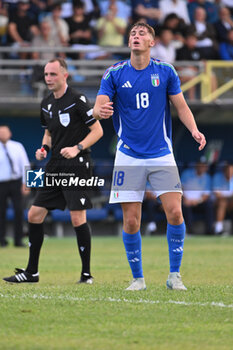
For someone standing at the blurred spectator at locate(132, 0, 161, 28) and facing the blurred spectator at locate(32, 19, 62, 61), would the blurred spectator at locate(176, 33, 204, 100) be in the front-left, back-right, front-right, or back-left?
back-left

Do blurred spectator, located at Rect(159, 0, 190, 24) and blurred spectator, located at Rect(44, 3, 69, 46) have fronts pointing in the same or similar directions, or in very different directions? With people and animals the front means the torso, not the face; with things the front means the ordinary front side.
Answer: same or similar directions

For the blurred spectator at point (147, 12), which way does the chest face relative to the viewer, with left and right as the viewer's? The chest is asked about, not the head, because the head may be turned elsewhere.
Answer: facing the viewer

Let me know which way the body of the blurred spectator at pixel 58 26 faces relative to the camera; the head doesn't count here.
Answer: toward the camera

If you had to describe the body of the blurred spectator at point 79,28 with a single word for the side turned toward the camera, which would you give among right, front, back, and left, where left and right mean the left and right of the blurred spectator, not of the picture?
front

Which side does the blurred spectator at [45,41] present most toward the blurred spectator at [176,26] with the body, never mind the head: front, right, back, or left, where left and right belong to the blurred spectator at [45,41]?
left

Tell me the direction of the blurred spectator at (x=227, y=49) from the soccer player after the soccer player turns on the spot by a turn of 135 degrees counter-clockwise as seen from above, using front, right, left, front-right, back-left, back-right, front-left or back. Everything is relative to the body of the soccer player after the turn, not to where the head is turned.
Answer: front-left

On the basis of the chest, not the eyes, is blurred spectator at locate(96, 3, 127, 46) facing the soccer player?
yes

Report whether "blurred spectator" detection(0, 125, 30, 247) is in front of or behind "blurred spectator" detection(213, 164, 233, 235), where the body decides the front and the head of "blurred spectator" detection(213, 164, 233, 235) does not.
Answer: in front
